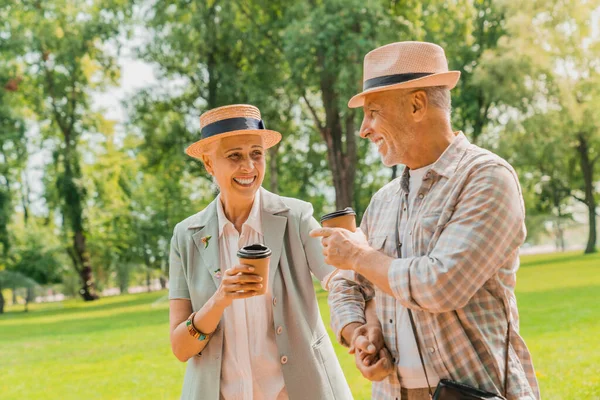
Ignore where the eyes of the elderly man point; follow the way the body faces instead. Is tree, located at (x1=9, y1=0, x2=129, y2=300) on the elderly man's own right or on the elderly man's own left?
on the elderly man's own right

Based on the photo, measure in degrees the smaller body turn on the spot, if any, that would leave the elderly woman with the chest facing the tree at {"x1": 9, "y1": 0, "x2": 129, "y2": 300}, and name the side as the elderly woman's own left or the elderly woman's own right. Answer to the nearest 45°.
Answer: approximately 180°

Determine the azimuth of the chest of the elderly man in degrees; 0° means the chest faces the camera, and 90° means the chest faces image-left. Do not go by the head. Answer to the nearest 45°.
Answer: approximately 45°

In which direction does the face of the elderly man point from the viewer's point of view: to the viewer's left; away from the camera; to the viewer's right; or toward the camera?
to the viewer's left

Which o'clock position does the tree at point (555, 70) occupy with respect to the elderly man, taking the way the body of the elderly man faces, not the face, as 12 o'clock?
The tree is roughly at 5 o'clock from the elderly man.

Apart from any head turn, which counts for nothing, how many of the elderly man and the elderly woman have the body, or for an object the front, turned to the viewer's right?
0

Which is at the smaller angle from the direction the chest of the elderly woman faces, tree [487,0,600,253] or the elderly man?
the elderly man

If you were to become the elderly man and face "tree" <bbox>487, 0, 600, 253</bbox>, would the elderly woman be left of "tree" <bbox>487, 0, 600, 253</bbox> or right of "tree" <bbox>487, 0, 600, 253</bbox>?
left

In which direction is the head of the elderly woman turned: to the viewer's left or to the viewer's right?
to the viewer's right

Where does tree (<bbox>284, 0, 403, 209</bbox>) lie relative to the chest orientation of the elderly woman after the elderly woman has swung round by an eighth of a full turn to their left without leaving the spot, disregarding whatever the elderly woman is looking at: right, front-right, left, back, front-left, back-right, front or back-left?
back-left

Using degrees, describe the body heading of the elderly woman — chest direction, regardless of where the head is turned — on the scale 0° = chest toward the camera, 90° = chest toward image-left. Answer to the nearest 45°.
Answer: approximately 0°

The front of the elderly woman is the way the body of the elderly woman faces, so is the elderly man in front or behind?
in front

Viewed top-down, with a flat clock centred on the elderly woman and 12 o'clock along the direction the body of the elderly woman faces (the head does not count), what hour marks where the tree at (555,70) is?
The tree is roughly at 7 o'clock from the elderly woman.
